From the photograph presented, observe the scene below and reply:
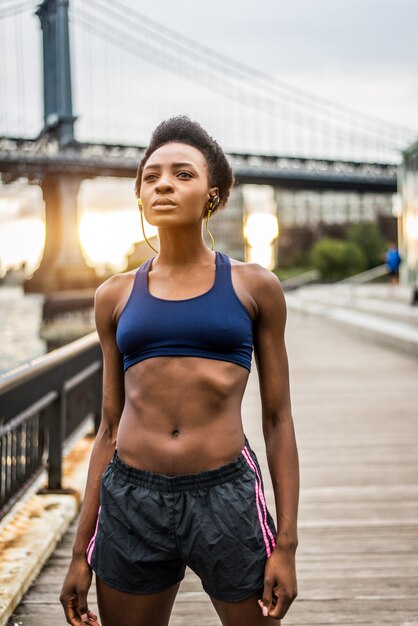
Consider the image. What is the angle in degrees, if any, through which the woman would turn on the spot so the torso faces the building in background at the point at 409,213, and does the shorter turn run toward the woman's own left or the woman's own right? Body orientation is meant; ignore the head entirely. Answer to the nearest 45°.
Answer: approximately 180°

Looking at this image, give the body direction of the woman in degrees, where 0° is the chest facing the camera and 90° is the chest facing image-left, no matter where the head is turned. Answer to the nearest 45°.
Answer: approximately 0°

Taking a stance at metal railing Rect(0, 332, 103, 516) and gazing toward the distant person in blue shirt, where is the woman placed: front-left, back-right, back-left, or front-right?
back-right

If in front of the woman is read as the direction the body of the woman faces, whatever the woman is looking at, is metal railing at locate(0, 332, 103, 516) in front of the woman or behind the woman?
behind

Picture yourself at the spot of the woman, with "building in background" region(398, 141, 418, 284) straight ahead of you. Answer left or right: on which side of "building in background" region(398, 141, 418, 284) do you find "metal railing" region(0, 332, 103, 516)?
left

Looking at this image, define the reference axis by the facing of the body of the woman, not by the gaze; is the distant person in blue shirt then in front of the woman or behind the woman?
behind
